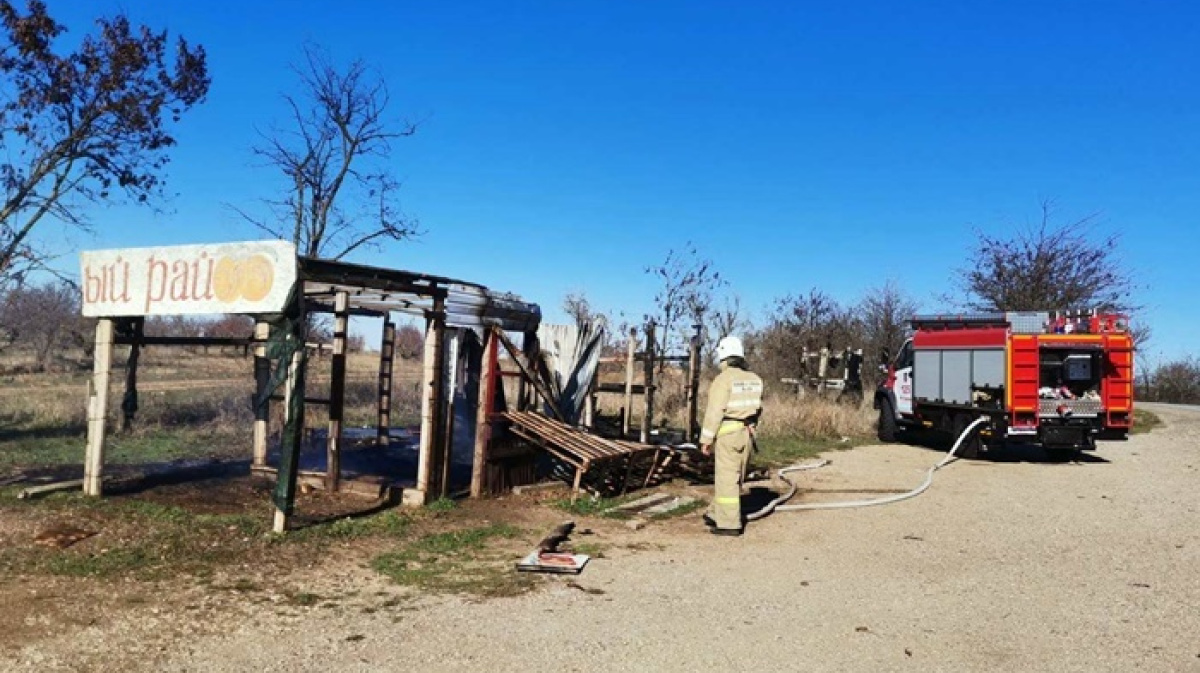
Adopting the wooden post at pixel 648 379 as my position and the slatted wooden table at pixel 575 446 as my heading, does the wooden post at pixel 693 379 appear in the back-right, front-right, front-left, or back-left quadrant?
back-left

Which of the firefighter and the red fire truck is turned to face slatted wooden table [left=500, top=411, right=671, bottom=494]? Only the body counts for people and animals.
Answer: the firefighter

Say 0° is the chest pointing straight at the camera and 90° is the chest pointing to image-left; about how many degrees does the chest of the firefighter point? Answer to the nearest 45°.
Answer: approximately 135°

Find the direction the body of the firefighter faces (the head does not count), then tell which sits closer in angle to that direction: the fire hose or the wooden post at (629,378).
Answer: the wooden post

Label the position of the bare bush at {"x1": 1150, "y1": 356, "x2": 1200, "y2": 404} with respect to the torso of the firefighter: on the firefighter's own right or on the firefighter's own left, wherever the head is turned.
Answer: on the firefighter's own right

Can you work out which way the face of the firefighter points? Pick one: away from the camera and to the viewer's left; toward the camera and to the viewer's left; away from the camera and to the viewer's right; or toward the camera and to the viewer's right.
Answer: away from the camera and to the viewer's left

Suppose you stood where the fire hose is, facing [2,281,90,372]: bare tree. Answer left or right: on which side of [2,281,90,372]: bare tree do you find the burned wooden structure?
left

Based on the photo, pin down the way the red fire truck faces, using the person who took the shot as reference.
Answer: facing away from the viewer and to the left of the viewer

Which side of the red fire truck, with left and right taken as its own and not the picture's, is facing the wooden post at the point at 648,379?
left
